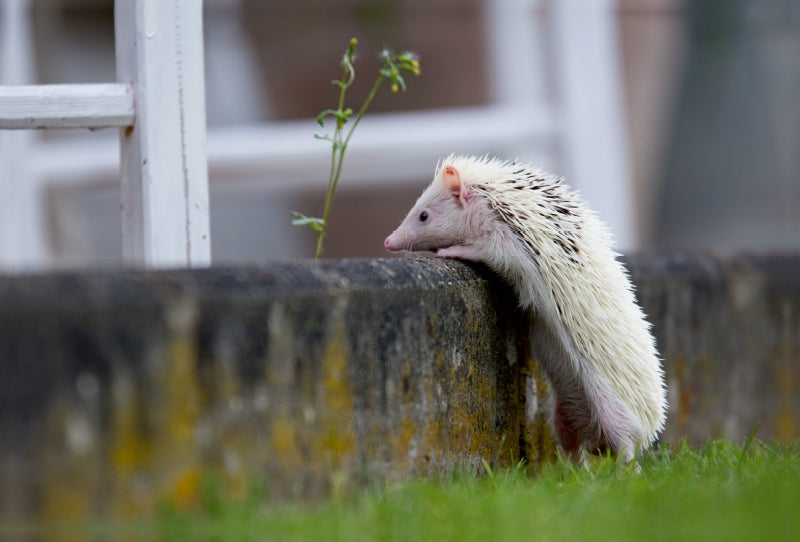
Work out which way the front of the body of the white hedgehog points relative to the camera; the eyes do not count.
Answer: to the viewer's left

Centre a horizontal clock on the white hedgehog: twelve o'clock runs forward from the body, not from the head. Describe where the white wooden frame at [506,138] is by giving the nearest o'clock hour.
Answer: The white wooden frame is roughly at 3 o'clock from the white hedgehog.

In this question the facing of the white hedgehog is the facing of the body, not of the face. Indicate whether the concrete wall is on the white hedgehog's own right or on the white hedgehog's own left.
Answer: on the white hedgehog's own left
